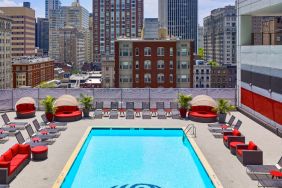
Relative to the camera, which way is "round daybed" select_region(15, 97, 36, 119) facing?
toward the camera

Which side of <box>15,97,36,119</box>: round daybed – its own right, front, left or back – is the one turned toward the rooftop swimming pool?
front

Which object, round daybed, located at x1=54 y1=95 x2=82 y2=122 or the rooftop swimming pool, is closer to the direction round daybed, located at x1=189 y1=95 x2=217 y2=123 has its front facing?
the rooftop swimming pool

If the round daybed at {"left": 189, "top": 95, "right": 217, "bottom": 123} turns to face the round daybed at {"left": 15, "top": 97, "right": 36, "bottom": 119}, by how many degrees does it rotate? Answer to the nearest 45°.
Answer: approximately 90° to its right

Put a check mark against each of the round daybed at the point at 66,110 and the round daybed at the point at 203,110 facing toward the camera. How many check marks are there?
2

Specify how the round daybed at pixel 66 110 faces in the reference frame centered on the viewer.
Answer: facing the viewer

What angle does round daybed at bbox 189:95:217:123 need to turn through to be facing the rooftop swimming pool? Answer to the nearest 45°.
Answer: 0° — it already faces it
